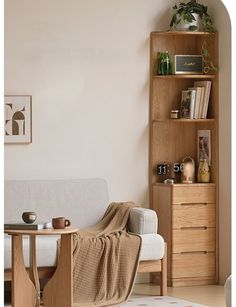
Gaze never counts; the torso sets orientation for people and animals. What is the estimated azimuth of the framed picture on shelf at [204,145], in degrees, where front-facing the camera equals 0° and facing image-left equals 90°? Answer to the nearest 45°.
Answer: approximately 0°

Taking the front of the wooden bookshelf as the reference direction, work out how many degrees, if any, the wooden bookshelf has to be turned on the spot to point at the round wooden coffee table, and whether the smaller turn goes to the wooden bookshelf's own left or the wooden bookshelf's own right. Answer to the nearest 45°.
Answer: approximately 45° to the wooden bookshelf's own right

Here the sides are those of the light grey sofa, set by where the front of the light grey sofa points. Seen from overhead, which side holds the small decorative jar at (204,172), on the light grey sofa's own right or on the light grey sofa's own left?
on the light grey sofa's own left

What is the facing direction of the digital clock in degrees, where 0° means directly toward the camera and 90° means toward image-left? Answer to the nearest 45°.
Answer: approximately 0°
